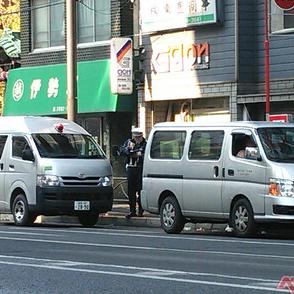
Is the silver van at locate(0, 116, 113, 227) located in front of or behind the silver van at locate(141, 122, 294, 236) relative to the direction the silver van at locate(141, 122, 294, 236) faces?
behind

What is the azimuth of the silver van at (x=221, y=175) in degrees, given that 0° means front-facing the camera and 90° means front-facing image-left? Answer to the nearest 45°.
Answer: approximately 315°

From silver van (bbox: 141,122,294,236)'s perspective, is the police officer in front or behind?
behind

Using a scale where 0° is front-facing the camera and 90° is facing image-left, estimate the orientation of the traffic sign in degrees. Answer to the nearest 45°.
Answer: approximately 0°

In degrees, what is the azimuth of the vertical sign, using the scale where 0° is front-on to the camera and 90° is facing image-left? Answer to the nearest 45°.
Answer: approximately 0°

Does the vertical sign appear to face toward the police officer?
yes

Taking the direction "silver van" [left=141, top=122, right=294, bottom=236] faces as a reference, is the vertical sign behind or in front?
behind

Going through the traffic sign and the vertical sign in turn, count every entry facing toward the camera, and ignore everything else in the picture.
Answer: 2

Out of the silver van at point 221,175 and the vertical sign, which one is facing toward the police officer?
the vertical sign

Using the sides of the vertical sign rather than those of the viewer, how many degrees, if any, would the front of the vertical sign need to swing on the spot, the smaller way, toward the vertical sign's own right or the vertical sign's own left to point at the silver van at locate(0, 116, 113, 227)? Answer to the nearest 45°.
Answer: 0° — it already faces it
